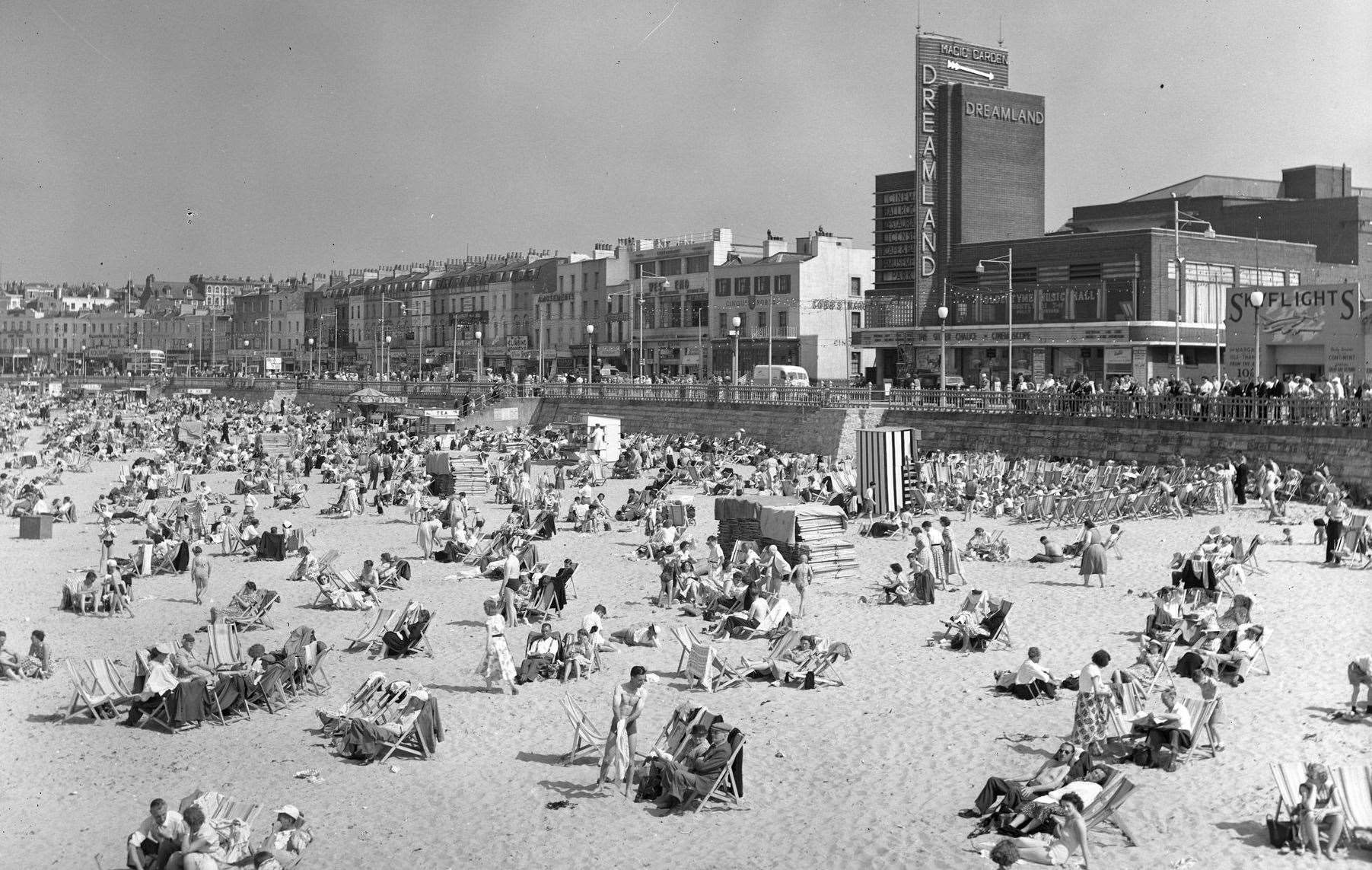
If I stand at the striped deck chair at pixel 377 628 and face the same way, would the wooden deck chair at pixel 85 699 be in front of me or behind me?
in front

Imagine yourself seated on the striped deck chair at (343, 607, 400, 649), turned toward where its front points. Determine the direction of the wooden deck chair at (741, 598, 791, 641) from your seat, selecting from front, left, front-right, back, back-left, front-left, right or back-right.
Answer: back-left

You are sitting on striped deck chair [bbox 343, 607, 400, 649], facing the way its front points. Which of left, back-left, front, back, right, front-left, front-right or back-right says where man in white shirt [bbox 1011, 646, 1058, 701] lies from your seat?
left

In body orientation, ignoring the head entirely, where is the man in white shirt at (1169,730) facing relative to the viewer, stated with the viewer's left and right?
facing the viewer and to the left of the viewer

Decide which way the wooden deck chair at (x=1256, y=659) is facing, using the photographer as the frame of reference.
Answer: facing to the left of the viewer

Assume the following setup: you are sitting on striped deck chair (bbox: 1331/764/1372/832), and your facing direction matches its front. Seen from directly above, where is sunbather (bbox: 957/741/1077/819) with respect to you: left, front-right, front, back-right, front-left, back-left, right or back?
back-right

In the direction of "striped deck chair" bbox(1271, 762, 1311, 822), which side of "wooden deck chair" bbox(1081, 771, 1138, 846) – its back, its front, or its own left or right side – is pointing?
back

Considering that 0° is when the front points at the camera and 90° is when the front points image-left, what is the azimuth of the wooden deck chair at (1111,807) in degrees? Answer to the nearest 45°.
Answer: approximately 90°

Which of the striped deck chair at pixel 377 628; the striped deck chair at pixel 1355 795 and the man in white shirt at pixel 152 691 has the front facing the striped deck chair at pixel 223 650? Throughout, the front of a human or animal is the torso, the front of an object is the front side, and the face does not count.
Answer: the striped deck chair at pixel 377 628

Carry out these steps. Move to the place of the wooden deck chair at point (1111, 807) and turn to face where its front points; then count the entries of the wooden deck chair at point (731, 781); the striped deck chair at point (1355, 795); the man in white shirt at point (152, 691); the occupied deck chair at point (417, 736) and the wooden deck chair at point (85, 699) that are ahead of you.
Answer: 4
